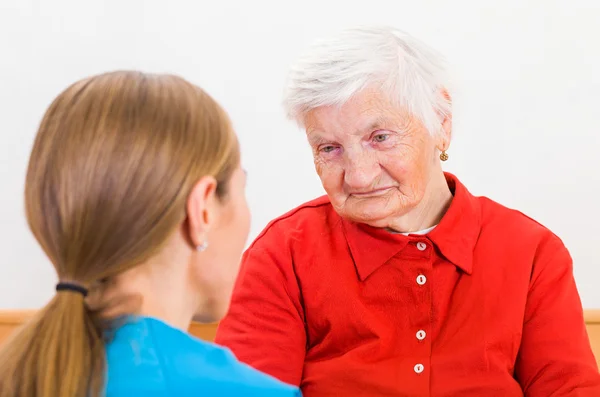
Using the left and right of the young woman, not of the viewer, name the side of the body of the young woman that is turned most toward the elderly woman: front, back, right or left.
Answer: front

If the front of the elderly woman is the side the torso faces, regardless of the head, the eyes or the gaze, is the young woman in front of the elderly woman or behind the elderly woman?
in front

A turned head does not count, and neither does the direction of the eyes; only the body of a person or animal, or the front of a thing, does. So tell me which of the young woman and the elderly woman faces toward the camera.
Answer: the elderly woman

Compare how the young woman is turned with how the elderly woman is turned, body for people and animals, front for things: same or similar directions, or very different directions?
very different directions

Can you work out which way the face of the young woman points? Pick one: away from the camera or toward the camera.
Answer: away from the camera

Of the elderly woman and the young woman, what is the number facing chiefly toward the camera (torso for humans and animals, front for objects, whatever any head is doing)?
1

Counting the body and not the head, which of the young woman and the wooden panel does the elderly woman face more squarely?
the young woman

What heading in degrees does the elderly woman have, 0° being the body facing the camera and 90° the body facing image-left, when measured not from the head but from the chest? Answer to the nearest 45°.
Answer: approximately 0°

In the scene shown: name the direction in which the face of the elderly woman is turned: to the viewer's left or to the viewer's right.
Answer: to the viewer's left

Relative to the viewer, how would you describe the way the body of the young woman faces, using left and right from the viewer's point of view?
facing away from the viewer and to the right of the viewer

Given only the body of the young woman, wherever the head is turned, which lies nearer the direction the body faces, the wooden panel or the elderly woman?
the elderly woman

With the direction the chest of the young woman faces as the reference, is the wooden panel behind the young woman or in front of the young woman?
in front
